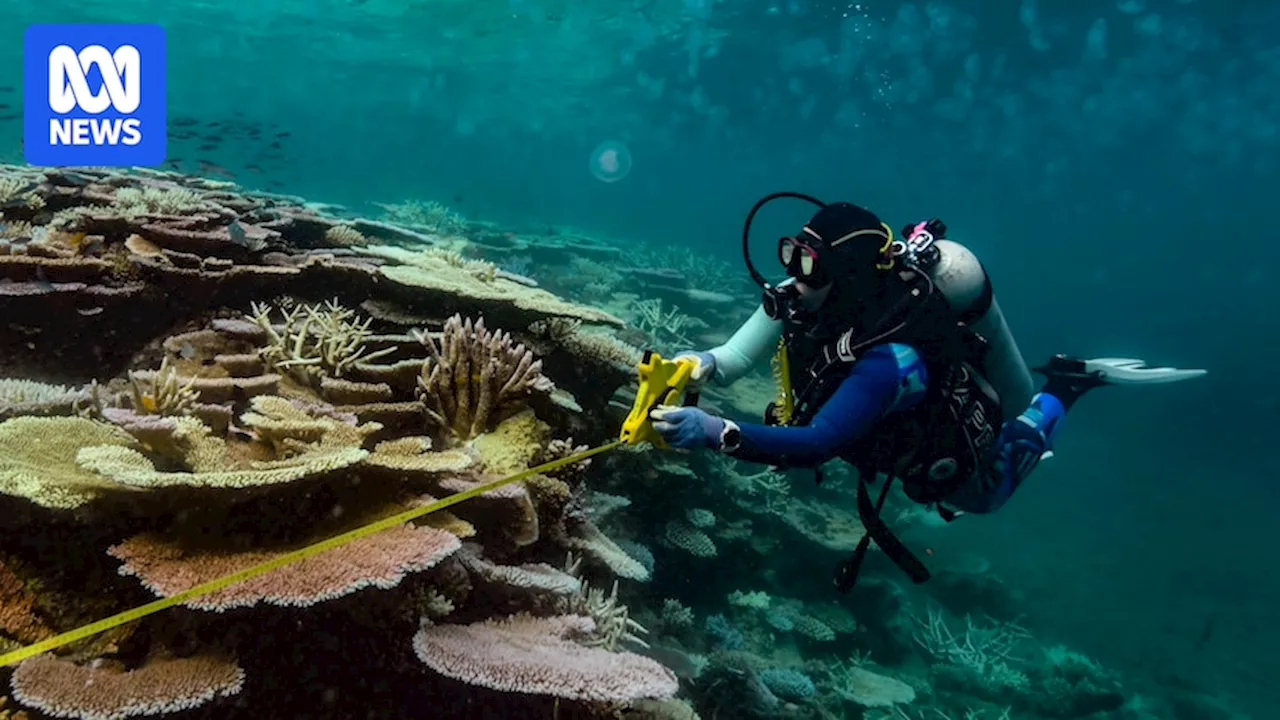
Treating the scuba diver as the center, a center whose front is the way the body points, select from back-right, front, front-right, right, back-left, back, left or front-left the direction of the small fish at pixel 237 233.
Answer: front

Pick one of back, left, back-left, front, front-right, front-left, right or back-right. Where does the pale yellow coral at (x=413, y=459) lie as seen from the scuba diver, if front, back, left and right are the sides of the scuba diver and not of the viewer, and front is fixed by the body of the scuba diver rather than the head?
front-left

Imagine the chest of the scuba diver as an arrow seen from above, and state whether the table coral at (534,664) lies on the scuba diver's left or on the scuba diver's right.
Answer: on the scuba diver's left

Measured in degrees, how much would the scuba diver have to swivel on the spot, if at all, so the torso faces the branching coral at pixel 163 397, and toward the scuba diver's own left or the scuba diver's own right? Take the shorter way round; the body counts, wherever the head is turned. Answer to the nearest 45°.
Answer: approximately 45° to the scuba diver's own left

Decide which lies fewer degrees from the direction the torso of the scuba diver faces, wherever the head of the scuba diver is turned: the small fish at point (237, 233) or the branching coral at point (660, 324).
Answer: the small fish

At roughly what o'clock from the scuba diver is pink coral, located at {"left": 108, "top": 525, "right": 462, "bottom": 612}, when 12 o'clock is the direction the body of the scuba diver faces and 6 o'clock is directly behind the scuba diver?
The pink coral is roughly at 10 o'clock from the scuba diver.

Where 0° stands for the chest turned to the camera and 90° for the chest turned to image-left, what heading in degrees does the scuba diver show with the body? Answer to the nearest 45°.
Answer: approximately 90°

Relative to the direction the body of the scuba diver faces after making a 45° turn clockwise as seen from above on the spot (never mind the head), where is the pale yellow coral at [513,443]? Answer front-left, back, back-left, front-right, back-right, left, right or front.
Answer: left
